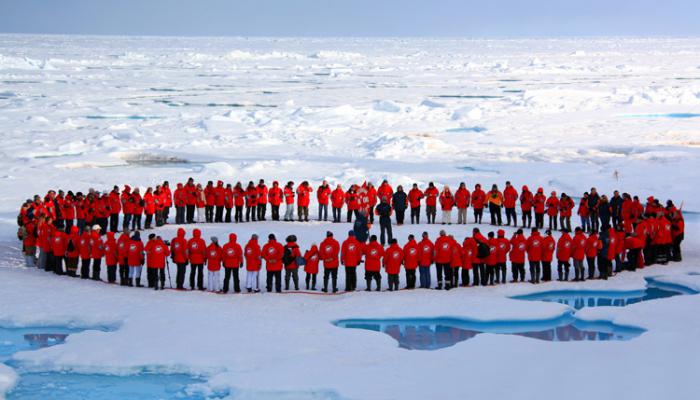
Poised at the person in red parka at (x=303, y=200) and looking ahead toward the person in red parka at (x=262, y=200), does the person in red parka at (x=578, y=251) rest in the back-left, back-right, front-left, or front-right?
back-left

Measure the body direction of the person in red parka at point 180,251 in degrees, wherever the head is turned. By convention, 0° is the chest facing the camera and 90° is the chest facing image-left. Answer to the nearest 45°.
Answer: approximately 225°

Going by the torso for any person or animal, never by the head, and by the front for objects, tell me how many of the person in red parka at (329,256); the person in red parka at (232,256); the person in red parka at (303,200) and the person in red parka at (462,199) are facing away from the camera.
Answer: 2

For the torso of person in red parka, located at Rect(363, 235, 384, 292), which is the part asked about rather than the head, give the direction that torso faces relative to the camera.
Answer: away from the camera

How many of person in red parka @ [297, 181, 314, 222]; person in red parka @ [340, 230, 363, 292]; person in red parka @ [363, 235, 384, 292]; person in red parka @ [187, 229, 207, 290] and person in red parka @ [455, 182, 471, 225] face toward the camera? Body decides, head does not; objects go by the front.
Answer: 2

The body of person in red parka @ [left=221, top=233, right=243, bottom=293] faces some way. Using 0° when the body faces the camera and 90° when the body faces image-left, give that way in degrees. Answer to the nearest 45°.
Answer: approximately 180°

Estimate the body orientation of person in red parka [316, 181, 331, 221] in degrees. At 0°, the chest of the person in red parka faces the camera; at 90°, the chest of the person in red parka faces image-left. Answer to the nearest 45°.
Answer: approximately 0°

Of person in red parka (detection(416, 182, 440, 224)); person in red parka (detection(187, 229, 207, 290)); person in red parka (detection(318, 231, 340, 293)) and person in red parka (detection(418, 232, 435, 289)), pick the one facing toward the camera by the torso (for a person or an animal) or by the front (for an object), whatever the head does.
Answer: person in red parka (detection(416, 182, 440, 224))

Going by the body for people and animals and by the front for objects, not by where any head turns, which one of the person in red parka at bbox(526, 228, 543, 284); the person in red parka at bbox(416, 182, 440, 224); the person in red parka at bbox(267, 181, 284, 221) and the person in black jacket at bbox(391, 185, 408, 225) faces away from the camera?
the person in red parka at bbox(526, 228, 543, 284)

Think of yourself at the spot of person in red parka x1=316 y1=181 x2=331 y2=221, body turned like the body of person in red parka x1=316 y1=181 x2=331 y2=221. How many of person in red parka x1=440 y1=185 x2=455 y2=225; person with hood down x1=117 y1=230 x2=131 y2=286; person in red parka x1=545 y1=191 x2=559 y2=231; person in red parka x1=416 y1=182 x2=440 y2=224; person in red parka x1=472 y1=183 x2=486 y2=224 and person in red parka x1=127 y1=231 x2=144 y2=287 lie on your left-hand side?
4

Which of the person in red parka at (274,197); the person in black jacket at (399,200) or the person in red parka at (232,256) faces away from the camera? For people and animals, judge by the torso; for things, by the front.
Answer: the person in red parka at (232,256)

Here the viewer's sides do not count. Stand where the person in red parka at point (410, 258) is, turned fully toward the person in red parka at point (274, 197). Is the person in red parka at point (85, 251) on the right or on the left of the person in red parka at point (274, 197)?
left

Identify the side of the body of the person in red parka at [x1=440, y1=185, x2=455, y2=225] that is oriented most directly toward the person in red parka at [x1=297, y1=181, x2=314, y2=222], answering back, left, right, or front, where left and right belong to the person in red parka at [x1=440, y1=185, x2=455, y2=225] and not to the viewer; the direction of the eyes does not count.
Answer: right
